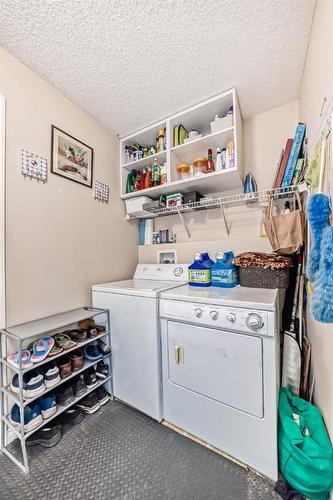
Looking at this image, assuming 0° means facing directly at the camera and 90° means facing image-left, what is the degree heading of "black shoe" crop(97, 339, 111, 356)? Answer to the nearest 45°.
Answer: approximately 315°

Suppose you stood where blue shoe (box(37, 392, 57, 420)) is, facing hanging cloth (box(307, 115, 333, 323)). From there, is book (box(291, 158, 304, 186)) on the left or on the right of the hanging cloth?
left

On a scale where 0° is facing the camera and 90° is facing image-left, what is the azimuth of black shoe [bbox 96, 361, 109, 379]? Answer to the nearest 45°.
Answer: approximately 315°

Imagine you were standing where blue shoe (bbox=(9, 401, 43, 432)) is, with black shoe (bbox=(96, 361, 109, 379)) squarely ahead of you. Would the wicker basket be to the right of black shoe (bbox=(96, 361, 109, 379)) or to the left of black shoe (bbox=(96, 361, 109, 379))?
right

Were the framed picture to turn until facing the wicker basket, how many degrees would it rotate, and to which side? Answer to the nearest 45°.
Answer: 0° — it already faces it
